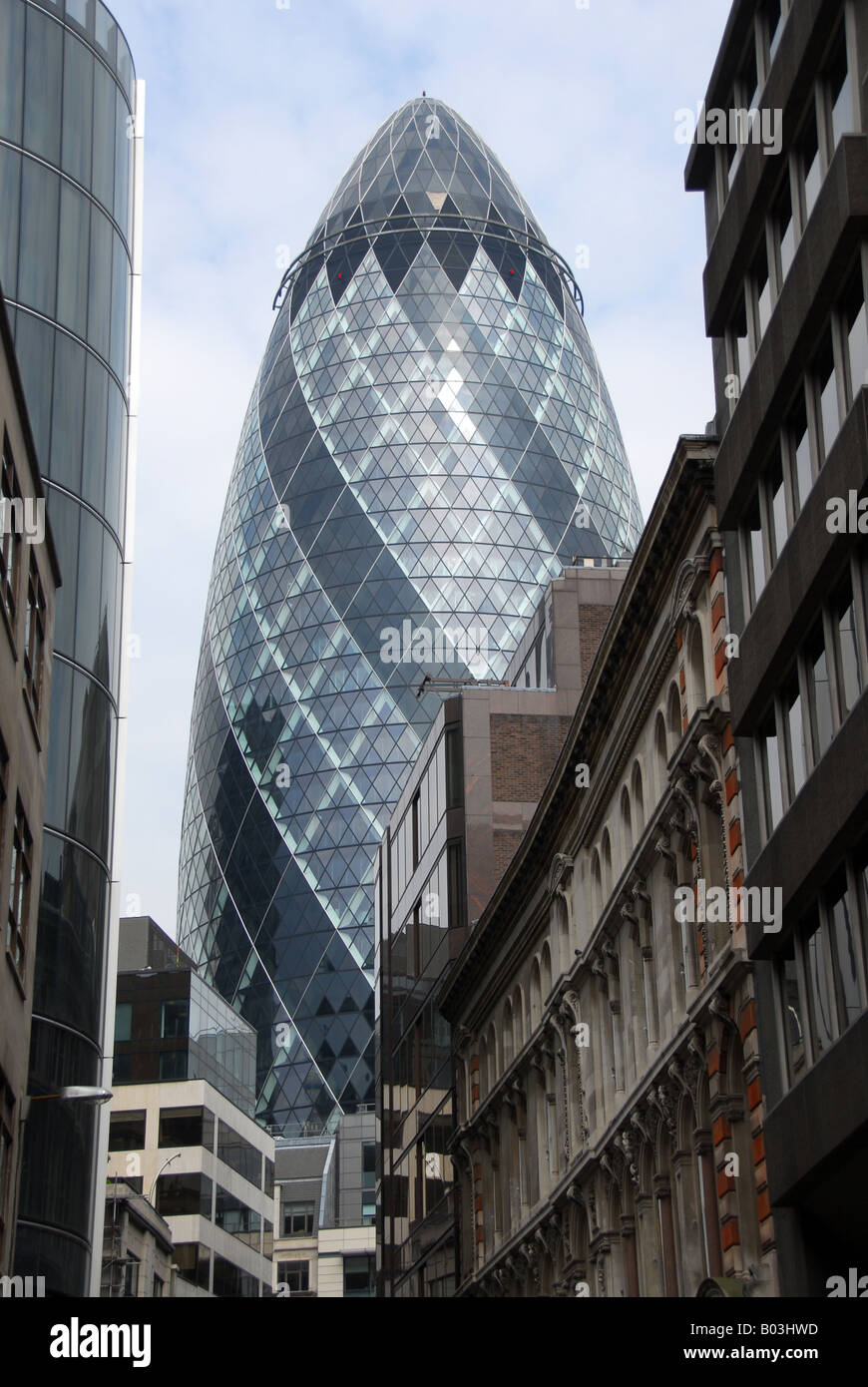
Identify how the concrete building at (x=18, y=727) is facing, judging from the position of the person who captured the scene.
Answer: facing to the right of the viewer

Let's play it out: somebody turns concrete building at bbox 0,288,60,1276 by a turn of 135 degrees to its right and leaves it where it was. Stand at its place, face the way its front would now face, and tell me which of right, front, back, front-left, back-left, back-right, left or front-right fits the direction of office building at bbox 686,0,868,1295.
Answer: left
